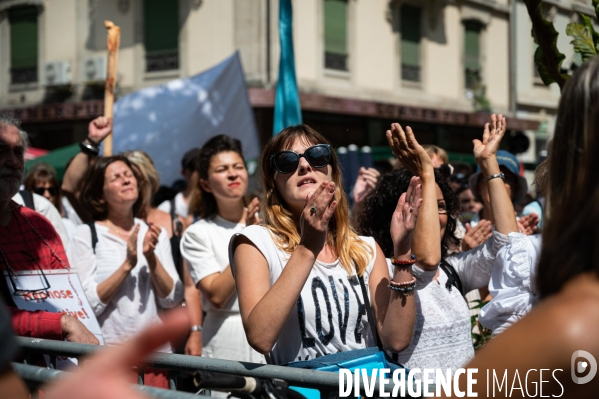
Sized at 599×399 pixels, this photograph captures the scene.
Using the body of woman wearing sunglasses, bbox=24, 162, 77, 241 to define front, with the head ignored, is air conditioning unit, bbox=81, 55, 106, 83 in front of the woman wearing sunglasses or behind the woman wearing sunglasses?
behind

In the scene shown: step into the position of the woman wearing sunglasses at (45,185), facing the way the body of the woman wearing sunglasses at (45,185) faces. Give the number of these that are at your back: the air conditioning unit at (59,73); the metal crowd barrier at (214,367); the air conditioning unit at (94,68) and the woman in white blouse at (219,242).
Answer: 2

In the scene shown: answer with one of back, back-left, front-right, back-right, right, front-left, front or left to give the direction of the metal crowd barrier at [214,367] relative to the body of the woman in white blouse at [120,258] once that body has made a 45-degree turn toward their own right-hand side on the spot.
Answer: front

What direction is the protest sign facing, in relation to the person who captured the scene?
facing the viewer

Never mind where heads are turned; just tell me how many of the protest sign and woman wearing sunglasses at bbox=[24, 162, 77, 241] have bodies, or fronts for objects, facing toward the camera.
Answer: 2

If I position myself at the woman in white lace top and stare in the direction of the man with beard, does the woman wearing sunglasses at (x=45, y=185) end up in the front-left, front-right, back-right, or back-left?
front-right

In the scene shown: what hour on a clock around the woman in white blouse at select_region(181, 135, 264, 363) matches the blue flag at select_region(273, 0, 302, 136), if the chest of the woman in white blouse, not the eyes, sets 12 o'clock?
The blue flag is roughly at 8 o'clock from the woman in white blouse.

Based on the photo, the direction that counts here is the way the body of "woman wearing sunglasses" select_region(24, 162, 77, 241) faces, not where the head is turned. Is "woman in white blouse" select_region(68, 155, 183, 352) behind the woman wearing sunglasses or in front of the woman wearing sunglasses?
in front

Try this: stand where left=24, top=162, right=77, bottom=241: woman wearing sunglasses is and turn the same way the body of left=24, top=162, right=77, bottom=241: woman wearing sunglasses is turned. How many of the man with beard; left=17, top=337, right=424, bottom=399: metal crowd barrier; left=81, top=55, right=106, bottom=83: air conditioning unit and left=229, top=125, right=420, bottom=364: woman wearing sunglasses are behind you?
1

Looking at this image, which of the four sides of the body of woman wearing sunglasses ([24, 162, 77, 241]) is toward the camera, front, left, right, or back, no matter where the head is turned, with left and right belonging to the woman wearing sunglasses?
front

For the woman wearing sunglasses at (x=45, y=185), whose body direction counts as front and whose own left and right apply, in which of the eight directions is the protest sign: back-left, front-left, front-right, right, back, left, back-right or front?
front

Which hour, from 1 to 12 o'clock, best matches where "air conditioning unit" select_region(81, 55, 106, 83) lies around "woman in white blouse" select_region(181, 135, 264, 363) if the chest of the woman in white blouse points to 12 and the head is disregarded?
The air conditioning unit is roughly at 7 o'clock from the woman in white blouse.

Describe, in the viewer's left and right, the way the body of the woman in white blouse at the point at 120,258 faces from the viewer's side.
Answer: facing the viewer and to the right of the viewer

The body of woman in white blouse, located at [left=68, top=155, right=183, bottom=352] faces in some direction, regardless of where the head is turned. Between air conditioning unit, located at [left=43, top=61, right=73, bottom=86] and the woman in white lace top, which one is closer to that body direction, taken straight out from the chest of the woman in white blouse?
the woman in white lace top

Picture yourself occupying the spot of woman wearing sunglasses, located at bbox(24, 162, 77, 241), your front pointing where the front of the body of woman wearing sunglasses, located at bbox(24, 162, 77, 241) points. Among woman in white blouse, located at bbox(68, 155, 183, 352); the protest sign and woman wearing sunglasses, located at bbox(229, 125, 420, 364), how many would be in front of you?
3

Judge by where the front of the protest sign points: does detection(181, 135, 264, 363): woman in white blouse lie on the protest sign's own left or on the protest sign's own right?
on the protest sign's own left

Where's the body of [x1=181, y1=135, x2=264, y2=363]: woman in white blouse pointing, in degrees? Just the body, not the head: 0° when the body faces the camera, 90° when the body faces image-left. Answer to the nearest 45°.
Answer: approximately 315°
